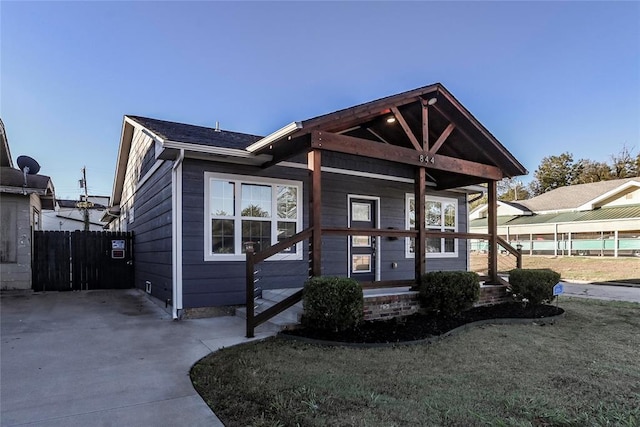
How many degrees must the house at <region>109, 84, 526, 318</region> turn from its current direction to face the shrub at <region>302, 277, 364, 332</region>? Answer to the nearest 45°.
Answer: approximately 45° to its right

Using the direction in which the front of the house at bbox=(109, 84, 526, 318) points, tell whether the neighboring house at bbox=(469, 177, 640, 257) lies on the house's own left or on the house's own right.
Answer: on the house's own left

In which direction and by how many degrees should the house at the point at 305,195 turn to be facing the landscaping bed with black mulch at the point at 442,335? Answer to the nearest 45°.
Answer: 0° — it already faces it

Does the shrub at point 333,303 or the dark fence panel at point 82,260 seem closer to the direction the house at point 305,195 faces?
the shrub

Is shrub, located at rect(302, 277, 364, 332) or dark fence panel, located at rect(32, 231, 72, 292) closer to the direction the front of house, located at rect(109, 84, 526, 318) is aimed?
the shrub

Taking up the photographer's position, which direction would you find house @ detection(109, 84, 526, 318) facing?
facing the viewer and to the right of the viewer
